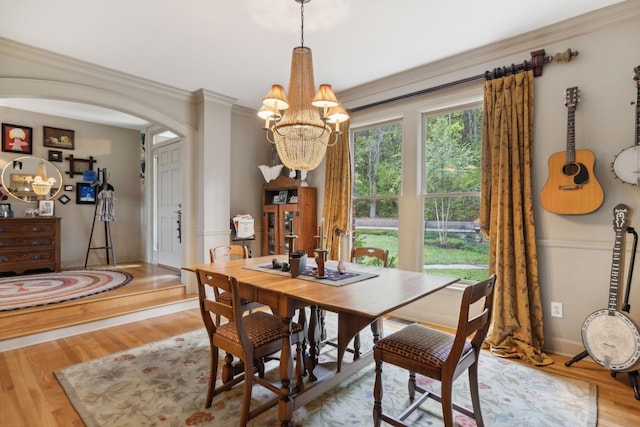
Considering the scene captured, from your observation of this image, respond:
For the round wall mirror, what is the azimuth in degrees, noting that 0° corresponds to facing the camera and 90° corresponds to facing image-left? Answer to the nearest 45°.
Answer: approximately 0°

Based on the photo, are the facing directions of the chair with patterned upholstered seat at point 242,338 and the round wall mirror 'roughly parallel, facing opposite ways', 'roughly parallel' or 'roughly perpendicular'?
roughly perpendicular

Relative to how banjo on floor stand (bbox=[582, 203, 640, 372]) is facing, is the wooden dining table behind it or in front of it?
in front

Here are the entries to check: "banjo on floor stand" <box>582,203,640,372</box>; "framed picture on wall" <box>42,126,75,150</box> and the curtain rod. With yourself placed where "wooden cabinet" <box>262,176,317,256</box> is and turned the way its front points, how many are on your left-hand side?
2

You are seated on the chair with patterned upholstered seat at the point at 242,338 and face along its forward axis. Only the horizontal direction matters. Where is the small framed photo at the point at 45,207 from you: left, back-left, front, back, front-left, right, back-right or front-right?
left

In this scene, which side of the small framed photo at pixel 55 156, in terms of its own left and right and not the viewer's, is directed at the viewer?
front

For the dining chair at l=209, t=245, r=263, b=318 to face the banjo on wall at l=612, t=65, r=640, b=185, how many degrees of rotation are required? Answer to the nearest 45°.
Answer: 0° — it already faces it

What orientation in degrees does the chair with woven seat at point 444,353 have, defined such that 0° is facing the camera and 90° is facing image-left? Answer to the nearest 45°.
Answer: approximately 135°

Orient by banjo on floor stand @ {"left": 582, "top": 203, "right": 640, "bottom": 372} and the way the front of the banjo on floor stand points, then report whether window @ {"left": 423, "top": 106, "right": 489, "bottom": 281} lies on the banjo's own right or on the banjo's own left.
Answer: on the banjo's own right

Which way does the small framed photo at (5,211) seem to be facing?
toward the camera

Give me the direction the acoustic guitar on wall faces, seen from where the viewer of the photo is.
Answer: facing the viewer

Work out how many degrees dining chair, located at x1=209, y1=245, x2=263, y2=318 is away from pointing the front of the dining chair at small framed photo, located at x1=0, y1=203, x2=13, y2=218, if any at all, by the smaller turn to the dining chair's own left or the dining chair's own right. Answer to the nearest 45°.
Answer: approximately 180°

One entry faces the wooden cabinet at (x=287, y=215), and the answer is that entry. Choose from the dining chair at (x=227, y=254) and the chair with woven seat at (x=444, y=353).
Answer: the chair with woven seat
